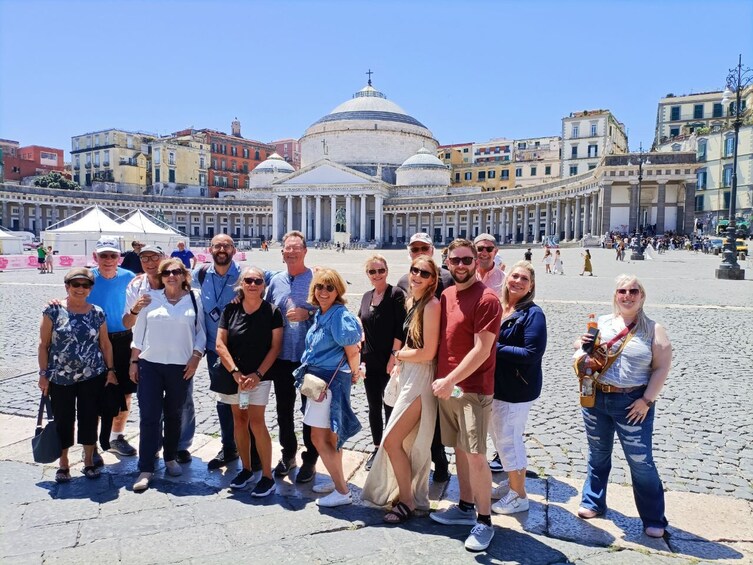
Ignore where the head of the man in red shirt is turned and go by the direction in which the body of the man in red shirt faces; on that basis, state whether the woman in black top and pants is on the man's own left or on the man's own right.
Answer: on the man's own right

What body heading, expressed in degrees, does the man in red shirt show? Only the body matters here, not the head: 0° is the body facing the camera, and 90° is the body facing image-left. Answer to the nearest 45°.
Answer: approximately 45°

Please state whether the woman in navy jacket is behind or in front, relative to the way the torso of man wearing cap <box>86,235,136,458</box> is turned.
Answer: in front

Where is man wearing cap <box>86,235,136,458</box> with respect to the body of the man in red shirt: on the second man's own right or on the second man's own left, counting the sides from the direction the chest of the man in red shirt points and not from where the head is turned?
on the second man's own right

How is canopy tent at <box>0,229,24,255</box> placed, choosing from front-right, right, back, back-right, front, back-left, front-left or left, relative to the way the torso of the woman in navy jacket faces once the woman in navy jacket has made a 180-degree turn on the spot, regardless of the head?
left

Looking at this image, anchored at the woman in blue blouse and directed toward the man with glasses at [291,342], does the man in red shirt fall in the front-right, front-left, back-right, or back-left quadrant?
back-right

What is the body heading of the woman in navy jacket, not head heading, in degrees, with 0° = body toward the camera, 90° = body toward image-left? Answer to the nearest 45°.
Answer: approximately 45°

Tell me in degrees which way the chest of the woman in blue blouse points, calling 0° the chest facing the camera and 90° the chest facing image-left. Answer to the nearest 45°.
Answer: approximately 45°

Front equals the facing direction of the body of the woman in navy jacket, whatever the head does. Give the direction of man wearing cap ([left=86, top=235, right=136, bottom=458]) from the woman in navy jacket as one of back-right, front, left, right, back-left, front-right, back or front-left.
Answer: front-right

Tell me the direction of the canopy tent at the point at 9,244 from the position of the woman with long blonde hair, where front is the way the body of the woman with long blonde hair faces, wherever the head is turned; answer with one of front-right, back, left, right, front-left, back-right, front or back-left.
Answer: right

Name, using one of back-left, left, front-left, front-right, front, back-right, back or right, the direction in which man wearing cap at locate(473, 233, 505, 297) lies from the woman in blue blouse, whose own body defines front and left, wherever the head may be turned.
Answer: back

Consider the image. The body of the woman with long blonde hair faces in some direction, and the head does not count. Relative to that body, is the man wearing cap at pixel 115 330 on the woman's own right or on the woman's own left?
on the woman's own right

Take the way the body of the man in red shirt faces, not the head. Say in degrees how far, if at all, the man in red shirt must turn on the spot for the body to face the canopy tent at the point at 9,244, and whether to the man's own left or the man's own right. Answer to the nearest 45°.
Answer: approximately 90° to the man's own right
